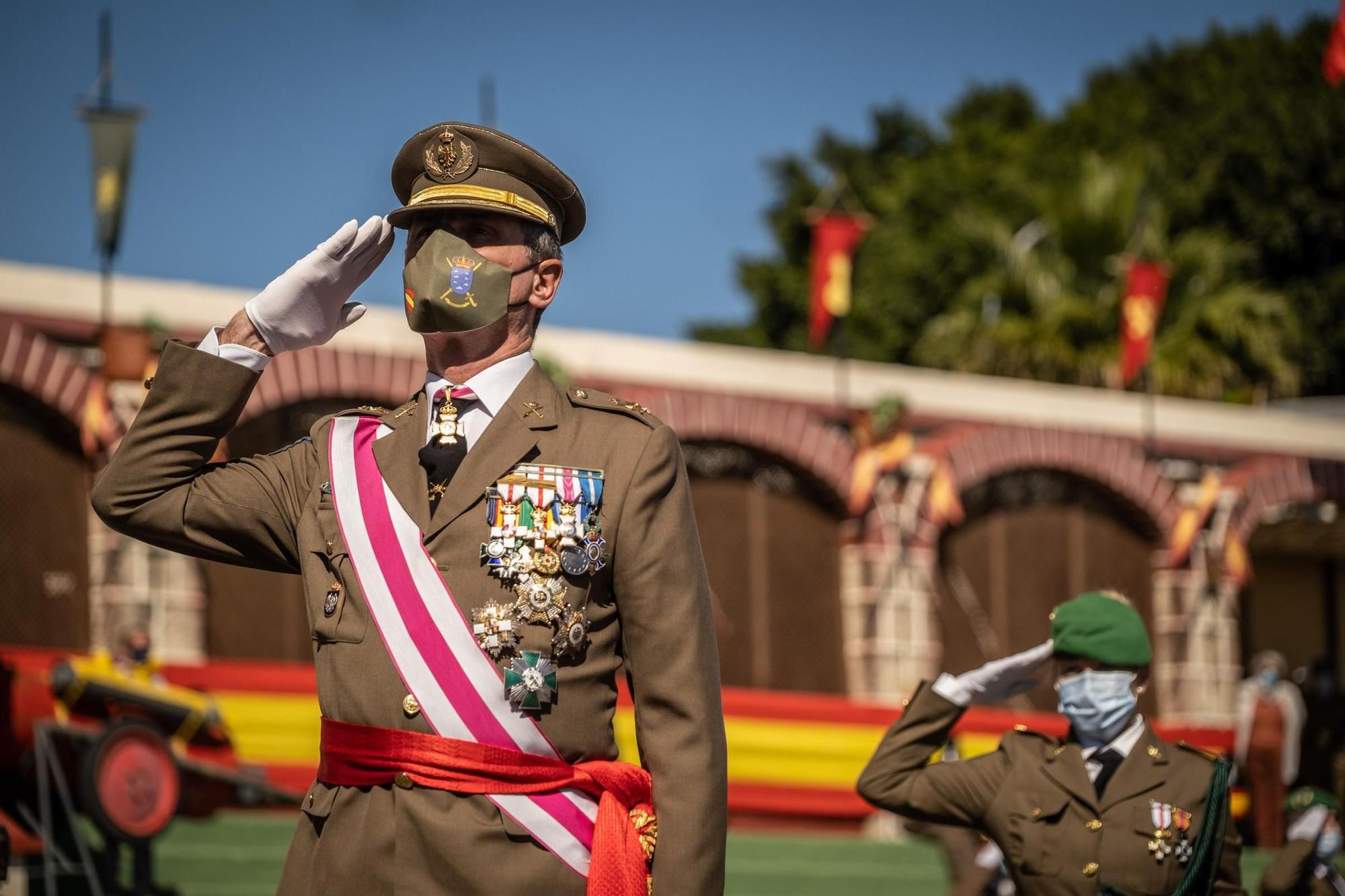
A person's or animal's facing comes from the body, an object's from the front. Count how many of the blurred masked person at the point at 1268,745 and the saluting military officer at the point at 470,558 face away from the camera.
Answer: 0

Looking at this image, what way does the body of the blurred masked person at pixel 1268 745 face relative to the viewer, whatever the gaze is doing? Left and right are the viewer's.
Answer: facing the viewer

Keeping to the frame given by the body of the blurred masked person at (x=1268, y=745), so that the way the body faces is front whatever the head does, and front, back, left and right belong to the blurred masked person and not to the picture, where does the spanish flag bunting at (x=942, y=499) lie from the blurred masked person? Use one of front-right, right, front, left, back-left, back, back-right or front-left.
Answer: right

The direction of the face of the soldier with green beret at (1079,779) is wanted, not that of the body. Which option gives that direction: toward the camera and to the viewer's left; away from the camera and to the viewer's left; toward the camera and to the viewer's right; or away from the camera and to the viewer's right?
toward the camera and to the viewer's left

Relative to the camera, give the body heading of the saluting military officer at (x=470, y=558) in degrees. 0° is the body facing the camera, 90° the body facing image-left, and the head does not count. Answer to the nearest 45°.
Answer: approximately 45°

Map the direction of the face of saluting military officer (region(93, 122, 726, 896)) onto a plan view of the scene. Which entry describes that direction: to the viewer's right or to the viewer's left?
to the viewer's left
